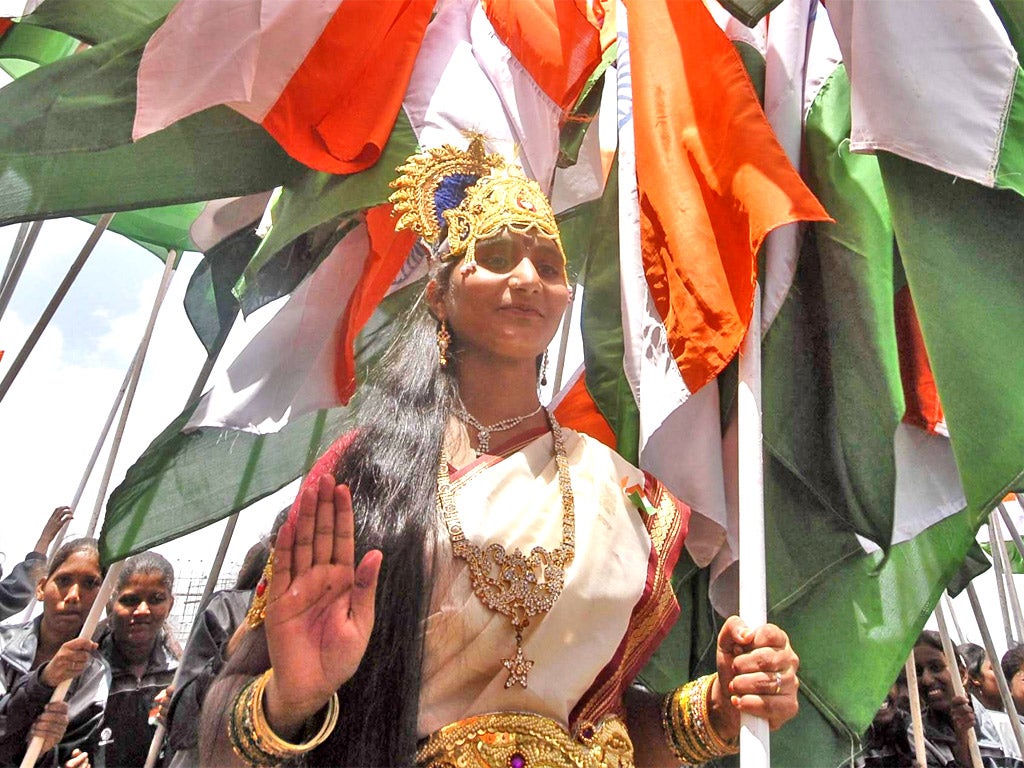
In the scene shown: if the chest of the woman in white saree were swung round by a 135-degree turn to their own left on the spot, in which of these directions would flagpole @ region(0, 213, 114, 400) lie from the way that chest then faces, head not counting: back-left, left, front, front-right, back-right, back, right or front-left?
left

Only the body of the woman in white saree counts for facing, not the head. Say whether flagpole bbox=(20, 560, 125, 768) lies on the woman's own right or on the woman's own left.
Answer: on the woman's own right

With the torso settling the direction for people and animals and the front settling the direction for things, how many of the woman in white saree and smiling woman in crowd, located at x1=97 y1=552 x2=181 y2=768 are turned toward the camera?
2

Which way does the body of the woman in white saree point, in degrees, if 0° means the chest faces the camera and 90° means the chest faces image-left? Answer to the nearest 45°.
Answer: approximately 0°

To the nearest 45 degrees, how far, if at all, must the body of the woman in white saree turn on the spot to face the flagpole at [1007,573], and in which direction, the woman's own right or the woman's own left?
approximately 135° to the woman's own left

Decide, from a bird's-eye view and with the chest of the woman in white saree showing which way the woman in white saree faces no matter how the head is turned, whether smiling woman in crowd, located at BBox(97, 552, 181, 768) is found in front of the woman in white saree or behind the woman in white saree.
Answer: behind

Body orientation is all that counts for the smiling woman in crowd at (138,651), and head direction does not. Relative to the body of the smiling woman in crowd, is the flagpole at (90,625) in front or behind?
in front

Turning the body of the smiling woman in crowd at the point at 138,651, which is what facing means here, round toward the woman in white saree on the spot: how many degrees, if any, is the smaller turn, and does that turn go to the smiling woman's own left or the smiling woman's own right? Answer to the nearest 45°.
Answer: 0° — they already face them

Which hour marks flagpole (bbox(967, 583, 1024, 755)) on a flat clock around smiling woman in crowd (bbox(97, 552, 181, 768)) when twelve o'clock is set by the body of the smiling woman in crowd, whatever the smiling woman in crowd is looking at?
The flagpole is roughly at 10 o'clock from the smiling woman in crowd.

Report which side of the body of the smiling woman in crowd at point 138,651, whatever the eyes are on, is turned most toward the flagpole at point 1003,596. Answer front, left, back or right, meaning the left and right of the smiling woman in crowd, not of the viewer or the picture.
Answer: left

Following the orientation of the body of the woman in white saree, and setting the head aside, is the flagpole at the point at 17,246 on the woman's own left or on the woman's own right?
on the woman's own right

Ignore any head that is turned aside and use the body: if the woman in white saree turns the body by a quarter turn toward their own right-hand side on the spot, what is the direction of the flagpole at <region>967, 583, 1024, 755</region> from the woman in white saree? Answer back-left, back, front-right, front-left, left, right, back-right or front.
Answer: back-right

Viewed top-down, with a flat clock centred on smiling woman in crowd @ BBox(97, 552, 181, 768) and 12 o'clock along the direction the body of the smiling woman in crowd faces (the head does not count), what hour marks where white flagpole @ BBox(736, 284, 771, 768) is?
The white flagpole is roughly at 11 o'clock from the smiling woman in crowd.
